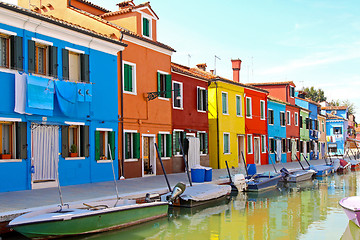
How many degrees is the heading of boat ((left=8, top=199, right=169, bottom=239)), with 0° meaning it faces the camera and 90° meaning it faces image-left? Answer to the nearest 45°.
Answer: approximately 45°

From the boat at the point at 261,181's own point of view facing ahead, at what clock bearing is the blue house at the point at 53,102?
The blue house is roughly at 6 o'clock from the boat.

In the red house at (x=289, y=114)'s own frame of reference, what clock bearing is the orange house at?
The orange house is roughly at 2 o'clock from the red house.

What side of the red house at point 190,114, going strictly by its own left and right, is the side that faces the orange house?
right

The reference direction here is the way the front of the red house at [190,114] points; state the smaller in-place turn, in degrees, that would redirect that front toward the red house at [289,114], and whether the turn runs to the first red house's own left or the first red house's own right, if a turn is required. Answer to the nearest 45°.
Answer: approximately 90° to the first red house's own left

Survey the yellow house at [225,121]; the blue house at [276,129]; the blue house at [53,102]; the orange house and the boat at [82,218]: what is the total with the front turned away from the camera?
0

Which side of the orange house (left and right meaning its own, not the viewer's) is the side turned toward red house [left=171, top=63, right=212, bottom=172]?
left

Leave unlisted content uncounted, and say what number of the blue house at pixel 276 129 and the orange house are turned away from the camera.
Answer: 0

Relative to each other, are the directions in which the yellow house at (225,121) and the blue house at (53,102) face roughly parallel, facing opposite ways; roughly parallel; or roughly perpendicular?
roughly parallel

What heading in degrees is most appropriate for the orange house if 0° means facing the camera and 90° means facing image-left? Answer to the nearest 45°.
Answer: approximately 315°

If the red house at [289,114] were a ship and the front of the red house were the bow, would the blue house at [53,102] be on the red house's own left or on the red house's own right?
on the red house's own right

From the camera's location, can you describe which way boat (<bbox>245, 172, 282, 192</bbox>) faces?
facing away from the viewer and to the right of the viewer

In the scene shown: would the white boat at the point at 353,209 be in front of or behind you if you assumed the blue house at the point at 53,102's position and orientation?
in front

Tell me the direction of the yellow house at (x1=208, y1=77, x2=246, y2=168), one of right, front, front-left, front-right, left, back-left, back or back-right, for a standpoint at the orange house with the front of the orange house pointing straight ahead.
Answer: left

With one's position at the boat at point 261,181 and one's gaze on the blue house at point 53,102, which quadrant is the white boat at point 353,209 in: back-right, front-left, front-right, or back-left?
front-left

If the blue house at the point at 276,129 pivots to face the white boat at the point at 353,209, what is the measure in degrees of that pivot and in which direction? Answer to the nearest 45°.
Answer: approximately 45° to its right
